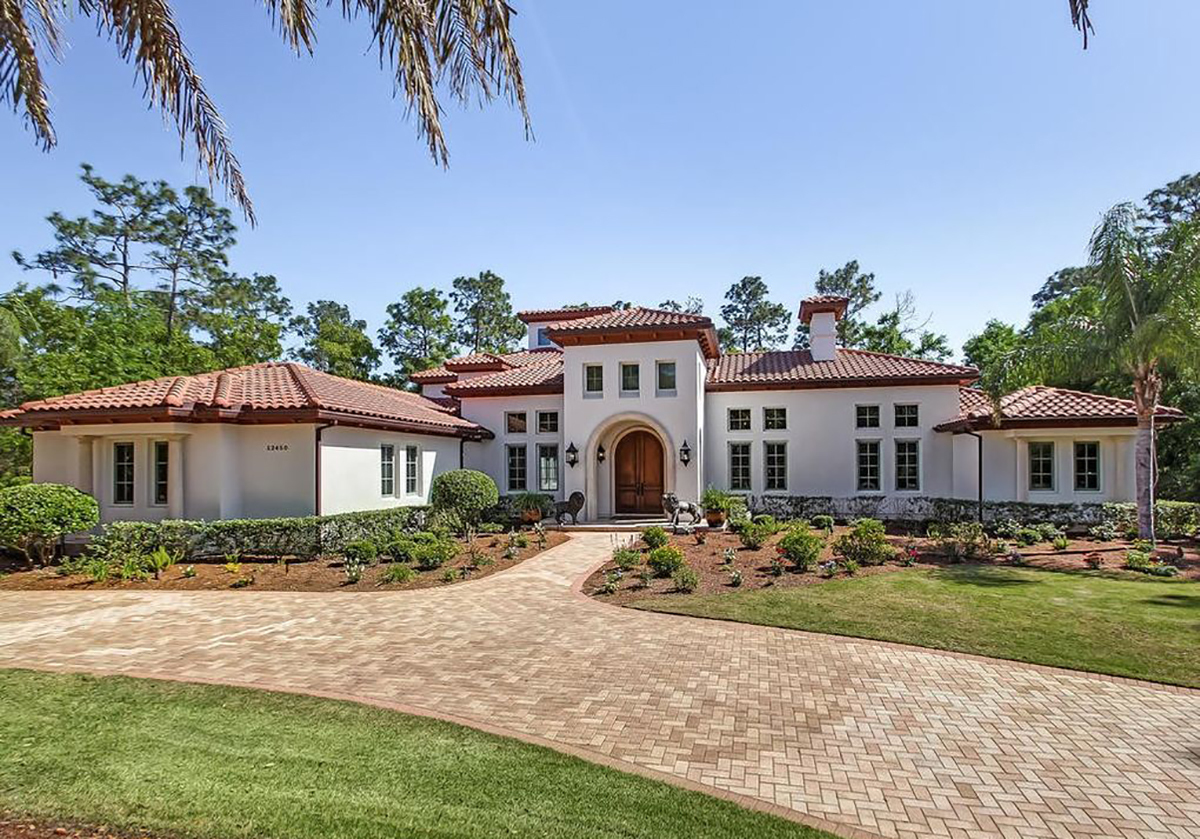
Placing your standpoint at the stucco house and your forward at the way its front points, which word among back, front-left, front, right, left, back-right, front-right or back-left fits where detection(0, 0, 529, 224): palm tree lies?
front

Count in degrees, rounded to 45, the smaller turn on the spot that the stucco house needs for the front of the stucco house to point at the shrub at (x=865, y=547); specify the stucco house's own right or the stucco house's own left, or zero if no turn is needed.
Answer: approximately 45° to the stucco house's own left

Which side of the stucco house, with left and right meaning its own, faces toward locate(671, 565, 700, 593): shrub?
front

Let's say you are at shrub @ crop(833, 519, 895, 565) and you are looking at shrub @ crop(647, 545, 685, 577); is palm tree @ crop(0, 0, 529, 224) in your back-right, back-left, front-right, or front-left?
front-left

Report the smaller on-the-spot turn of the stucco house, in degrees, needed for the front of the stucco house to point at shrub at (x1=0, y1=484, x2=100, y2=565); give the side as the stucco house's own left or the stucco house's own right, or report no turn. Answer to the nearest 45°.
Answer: approximately 45° to the stucco house's own right

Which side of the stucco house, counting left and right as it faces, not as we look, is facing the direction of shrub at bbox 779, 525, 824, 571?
front

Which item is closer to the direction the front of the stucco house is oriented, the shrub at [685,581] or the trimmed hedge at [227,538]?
the shrub

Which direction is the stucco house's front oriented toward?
toward the camera

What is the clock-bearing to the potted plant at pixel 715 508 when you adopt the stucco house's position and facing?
The potted plant is roughly at 10 o'clock from the stucco house.
